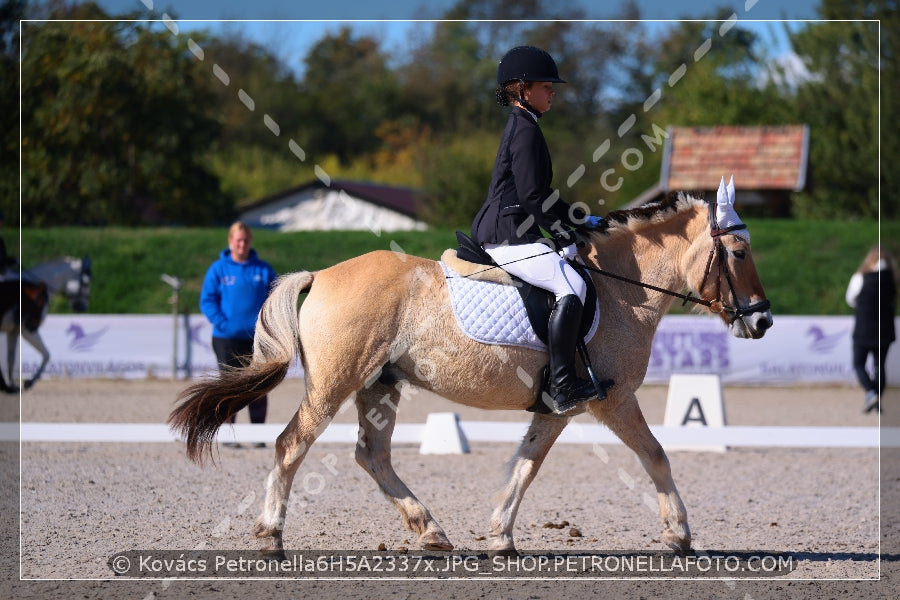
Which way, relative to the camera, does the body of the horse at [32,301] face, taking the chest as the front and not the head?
to the viewer's right

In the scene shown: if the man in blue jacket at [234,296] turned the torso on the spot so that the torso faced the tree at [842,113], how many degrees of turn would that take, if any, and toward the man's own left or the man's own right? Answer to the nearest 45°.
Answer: approximately 135° to the man's own left

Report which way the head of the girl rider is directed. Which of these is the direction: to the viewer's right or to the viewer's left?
to the viewer's right

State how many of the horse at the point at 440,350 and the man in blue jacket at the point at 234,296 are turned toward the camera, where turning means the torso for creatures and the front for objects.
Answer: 1

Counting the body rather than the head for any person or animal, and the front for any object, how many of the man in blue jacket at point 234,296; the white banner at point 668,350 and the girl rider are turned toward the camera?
2

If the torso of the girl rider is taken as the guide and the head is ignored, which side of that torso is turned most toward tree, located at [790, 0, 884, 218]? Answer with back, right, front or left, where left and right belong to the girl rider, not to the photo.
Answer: left

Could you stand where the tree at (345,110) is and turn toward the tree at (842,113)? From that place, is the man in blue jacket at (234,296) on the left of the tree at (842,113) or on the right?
right

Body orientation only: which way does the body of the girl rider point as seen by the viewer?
to the viewer's right

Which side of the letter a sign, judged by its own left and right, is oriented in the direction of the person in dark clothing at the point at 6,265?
right

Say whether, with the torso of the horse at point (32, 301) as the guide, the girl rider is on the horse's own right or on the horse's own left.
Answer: on the horse's own right

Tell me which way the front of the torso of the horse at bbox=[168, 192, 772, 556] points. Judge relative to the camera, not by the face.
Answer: to the viewer's right

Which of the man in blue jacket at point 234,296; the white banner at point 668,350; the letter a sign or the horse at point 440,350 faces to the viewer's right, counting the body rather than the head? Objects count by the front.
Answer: the horse
